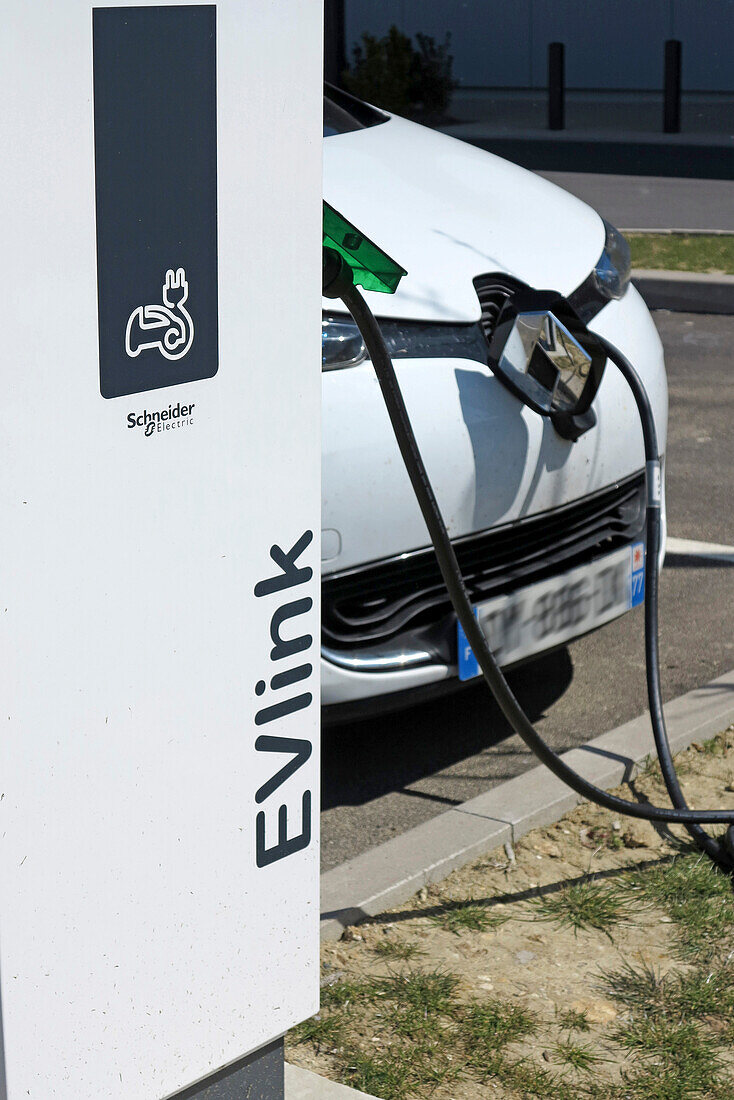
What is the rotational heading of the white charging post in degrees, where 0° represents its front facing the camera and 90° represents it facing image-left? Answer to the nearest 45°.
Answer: approximately 0°

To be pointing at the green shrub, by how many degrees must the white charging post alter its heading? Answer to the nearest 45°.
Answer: approximately 180°

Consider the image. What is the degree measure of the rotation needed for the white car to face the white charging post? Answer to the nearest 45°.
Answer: approximately 45° to its right

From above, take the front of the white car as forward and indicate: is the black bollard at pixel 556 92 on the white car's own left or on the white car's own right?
on the white car's own left

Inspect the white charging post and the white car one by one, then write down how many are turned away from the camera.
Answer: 0

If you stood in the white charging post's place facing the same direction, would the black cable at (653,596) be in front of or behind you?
behind
